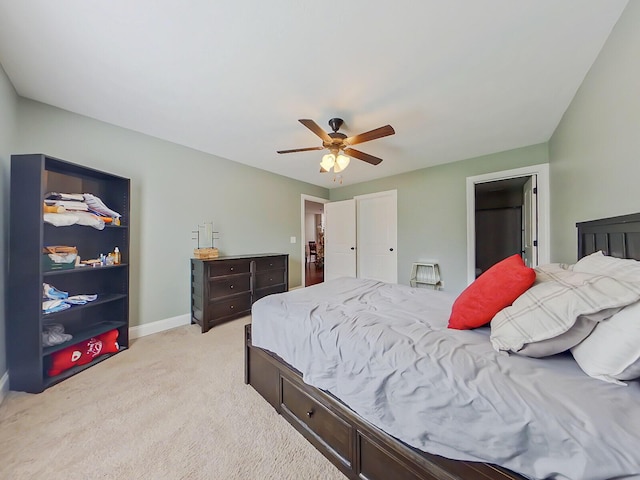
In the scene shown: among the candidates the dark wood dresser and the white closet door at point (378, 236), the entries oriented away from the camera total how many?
0

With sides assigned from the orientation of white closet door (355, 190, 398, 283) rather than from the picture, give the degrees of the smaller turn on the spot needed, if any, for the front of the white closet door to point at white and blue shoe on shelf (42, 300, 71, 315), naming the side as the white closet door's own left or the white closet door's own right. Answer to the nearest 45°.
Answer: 0° — it already faces it

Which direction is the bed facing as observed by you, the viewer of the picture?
facing away from the viewer and to the left of the viewer

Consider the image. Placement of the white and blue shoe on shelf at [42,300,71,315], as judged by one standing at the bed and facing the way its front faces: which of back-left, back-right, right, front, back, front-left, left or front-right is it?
front-left

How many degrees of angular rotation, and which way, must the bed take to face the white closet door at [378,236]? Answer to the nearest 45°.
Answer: approximately 45° to its right

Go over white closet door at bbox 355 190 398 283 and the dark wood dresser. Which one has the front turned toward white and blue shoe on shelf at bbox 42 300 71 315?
the white closet door

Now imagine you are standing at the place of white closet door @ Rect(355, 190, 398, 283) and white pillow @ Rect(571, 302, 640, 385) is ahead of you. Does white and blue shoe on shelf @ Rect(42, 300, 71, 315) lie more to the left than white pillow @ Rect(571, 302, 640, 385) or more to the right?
right

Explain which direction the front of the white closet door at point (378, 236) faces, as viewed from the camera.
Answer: facing the viewer and to the left of the viewer

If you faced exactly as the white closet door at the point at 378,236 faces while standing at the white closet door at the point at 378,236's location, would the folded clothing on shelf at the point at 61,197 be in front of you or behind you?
in front

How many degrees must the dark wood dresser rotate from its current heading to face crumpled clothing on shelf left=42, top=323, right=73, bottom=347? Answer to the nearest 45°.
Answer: approximately 90° to its right

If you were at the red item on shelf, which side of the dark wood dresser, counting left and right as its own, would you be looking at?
right

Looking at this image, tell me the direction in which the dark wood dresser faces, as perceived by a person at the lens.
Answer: facing the viewer and to the right of the viewer

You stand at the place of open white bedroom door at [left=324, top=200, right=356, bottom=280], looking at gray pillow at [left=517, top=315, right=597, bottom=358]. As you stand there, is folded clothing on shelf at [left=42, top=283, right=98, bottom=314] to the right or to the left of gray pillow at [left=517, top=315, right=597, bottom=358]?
right

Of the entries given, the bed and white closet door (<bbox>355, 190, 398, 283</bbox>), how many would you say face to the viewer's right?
0
